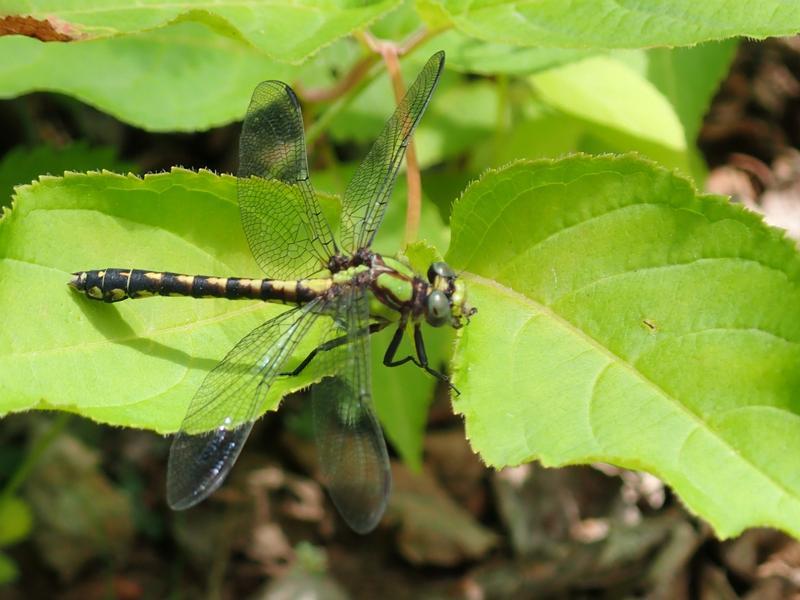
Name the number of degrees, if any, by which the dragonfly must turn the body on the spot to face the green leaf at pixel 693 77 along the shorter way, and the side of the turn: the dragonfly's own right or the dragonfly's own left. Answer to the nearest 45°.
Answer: approximately 45° to the dragonfly's own left

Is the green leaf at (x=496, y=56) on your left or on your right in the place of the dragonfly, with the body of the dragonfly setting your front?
on your left

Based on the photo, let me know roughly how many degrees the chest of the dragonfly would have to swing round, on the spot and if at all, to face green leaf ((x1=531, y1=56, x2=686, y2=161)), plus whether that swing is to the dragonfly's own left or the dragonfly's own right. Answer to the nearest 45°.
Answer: approximately 45° to the dragonfly's own left

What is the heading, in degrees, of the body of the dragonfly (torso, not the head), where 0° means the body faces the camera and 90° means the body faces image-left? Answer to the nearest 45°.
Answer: approximately 270°

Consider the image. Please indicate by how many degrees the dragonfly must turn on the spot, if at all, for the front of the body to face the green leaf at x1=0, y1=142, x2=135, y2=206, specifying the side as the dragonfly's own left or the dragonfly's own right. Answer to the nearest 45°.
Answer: approximately 135° to the dragonfly's own left
